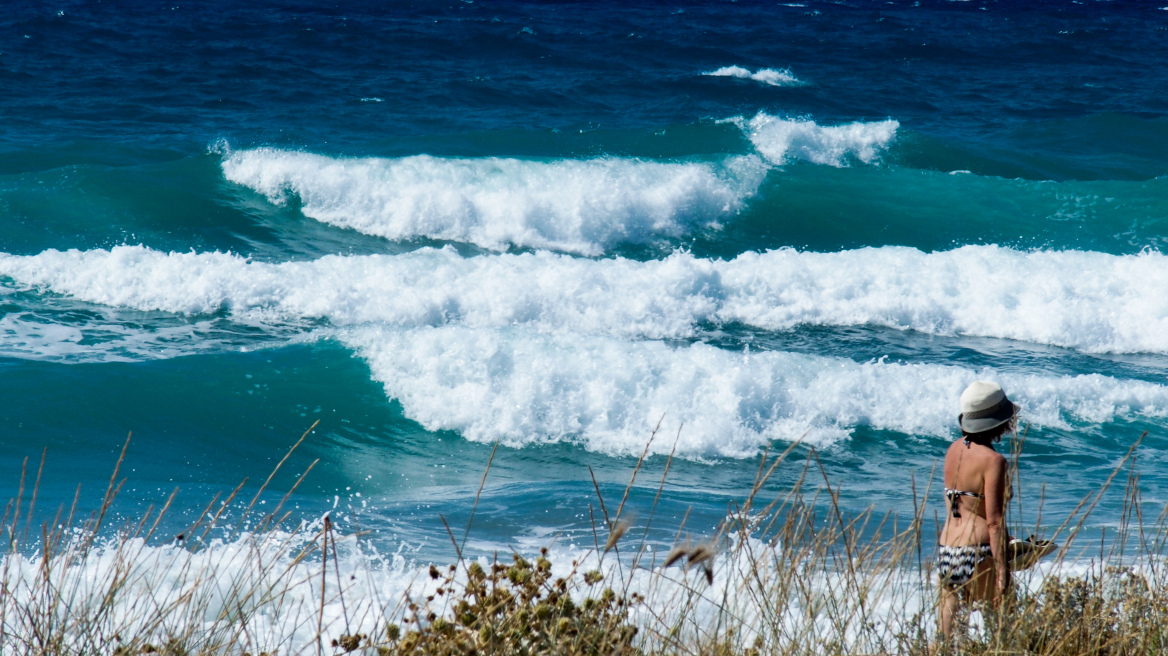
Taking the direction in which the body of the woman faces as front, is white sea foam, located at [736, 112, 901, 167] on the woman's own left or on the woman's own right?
on the woman's own left

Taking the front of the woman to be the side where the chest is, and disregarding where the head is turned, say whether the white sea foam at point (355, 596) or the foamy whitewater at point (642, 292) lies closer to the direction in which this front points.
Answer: the foamy whitewater

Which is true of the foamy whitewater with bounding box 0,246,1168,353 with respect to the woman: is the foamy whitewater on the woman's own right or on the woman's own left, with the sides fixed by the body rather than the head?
on the woman's own left

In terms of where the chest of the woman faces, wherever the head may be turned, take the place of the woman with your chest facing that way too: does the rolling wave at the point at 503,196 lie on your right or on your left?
on your left

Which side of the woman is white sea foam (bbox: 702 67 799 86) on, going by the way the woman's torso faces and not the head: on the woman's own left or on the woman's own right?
on the woman's own left

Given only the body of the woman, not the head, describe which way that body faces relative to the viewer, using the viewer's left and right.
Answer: facing away from the viewer and to the right of the viewer
